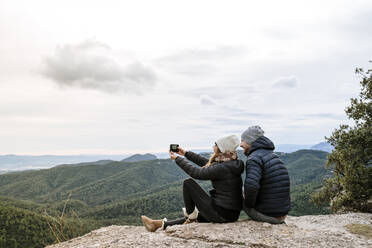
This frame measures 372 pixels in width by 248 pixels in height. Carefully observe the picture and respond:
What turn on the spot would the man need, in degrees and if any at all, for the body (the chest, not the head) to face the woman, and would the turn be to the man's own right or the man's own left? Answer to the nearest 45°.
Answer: approximately 45° to the man's own left

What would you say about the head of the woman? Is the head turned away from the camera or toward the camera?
away from the camera

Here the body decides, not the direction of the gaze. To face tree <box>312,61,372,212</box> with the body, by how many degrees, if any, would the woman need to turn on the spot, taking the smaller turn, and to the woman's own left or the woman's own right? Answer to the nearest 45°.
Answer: approximately 135° to the woman's own right

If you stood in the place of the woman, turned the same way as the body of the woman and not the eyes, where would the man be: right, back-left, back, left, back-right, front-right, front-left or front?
back

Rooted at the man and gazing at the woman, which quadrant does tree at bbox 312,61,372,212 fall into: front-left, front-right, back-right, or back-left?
back-right

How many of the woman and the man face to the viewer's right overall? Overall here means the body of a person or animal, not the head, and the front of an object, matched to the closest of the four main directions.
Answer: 0

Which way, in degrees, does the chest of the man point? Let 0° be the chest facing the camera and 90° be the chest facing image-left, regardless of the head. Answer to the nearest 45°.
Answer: approximately 135°

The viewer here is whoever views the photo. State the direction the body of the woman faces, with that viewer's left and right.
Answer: facing to the left of the viewer
